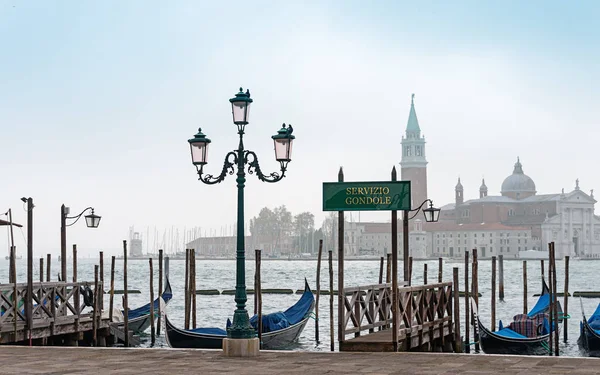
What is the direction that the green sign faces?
toward the camera

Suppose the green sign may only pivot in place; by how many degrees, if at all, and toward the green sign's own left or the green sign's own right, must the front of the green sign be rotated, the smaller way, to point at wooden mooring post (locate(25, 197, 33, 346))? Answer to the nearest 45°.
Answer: approximately 135° to the green sign's own right

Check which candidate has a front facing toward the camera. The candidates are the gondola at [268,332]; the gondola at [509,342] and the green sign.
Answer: the green sign
